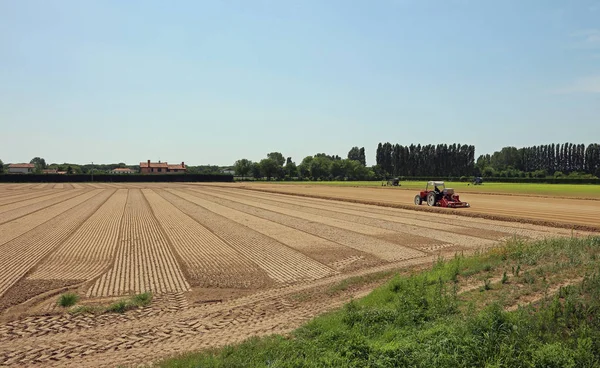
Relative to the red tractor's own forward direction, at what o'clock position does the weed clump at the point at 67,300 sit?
The weed clump is roughly at 8 o'clock from the red tractor.

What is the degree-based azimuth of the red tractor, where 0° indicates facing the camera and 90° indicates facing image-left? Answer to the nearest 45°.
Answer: approximately 135°

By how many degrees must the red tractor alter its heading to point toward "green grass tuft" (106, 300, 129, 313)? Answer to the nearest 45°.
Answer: approximately 135° to its left

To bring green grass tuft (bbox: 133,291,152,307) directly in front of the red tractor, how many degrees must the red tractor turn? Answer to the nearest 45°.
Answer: approximately 135° to its left
